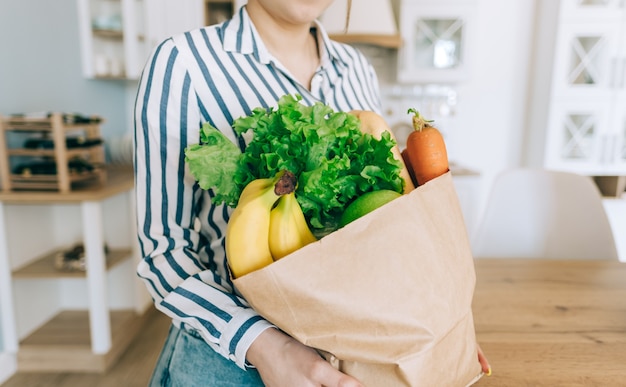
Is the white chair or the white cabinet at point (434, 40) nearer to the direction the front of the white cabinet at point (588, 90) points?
the white chair

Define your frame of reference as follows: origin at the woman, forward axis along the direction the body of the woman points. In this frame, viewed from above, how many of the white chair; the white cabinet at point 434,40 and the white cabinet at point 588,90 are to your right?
0

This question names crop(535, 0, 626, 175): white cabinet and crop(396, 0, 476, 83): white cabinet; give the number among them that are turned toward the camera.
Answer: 2

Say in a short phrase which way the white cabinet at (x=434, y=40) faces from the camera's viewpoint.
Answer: facing the viewer

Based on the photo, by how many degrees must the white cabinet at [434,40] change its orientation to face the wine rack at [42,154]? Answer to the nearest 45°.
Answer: approximately 45° to its right

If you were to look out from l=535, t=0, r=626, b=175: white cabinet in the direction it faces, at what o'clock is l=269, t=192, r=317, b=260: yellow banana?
The yellow banana is roughly at 12 o'clock from the white cabinet.

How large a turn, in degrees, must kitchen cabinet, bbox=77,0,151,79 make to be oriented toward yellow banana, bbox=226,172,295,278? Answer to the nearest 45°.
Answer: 0° — it already faces it

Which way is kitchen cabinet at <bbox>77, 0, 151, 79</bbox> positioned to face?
toward the camera

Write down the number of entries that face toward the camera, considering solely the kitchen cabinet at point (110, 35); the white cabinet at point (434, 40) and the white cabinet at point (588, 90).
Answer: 3

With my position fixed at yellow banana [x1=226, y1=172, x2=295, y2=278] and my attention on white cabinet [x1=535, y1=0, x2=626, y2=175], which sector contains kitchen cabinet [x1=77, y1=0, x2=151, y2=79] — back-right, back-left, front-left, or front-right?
front-left

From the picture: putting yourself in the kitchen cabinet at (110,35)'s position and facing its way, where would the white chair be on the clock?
The white chair is roughly at 11 o'clock from the kitchen cabinet.

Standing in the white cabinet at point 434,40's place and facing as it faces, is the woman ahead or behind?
ahead

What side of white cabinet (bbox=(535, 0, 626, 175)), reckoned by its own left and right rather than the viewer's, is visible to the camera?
front

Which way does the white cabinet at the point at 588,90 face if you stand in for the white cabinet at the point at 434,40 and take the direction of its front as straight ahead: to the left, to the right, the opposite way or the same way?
the same way
